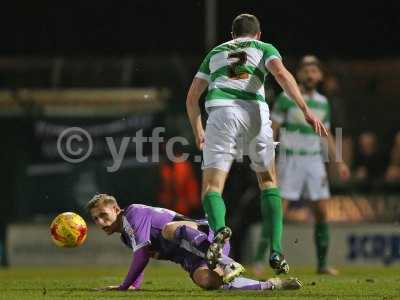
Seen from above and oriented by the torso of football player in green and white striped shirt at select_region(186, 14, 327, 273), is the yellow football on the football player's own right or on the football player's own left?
on the football player's own left

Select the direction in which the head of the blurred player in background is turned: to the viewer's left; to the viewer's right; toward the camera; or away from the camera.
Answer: toward the camera

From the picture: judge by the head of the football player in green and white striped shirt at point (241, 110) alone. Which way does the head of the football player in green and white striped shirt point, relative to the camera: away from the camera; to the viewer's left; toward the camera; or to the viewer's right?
away from the camera

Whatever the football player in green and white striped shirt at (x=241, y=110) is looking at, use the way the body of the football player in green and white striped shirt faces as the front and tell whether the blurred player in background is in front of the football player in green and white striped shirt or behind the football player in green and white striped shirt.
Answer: in front

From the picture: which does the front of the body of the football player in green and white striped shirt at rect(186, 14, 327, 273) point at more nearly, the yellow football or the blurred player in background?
the blurred player in background

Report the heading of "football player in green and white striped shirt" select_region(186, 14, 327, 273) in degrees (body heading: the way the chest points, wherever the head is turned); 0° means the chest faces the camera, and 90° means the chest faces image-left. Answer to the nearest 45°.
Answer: approximately 180°

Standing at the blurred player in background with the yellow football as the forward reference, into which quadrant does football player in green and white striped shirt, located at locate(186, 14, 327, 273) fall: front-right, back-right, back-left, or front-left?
front-left
